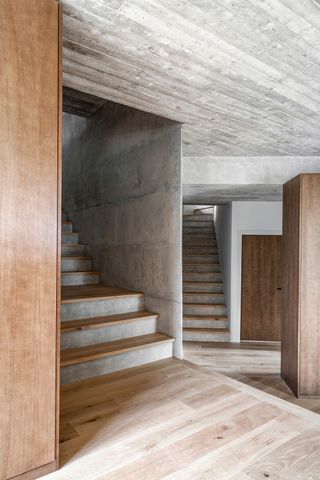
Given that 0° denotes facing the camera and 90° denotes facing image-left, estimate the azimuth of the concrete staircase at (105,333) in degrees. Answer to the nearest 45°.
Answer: approximately 315°

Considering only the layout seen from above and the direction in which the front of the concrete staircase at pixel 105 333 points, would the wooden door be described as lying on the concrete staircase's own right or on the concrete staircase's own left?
on the concrete staircase's own left

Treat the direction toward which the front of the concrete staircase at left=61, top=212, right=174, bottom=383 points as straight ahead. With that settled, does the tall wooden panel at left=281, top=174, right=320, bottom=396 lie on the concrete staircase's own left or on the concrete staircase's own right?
on the concrete staircase's own left

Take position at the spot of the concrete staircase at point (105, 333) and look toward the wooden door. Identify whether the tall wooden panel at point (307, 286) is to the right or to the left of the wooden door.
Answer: right

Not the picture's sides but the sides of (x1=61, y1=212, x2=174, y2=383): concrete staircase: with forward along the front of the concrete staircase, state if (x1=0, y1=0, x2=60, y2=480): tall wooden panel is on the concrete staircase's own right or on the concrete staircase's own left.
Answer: on the concrete staircase's own right

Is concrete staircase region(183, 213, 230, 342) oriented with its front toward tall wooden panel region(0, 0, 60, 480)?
yes

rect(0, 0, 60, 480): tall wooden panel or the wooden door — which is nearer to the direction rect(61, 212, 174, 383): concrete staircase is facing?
the tall wooden panel

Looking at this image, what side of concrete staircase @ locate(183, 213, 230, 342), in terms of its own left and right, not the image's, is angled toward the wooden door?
left
